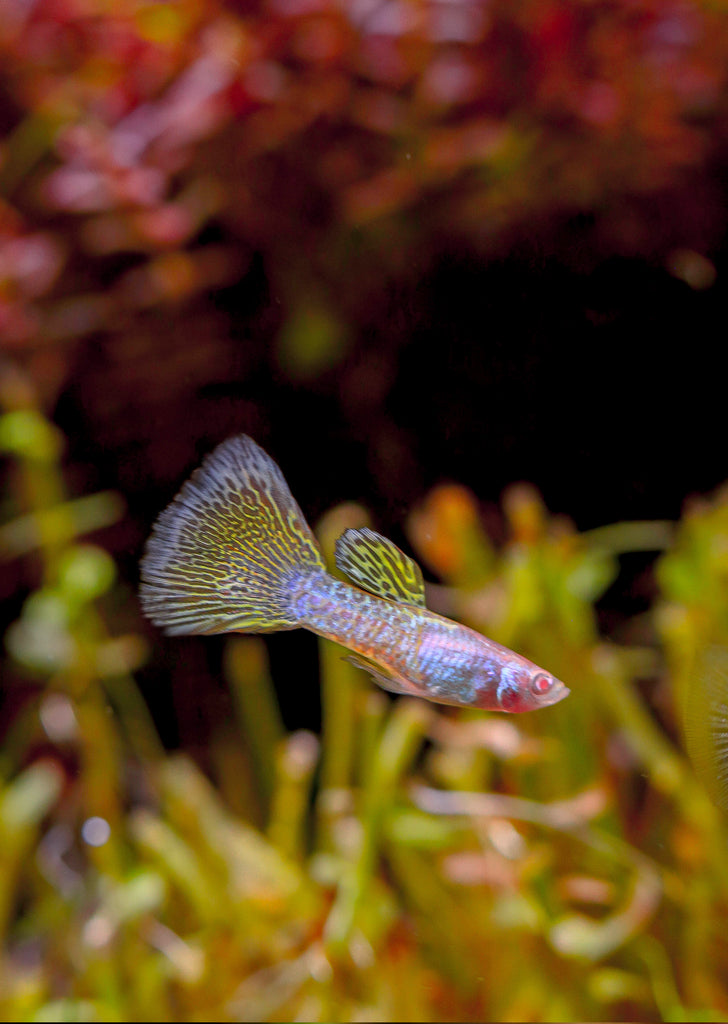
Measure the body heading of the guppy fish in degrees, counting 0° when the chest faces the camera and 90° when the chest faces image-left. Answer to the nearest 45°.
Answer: approximately 270°
